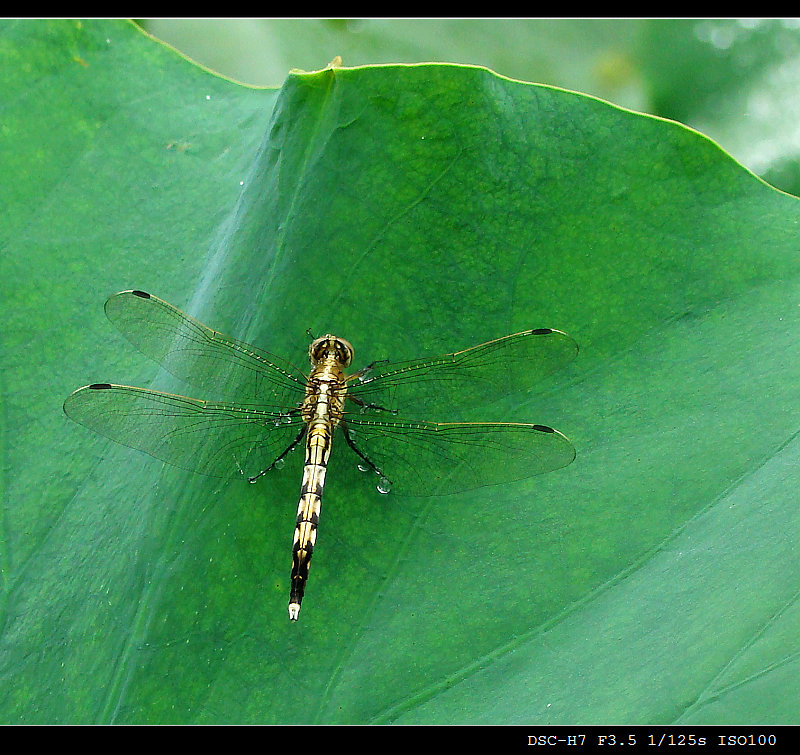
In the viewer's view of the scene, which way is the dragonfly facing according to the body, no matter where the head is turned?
away from the camera
